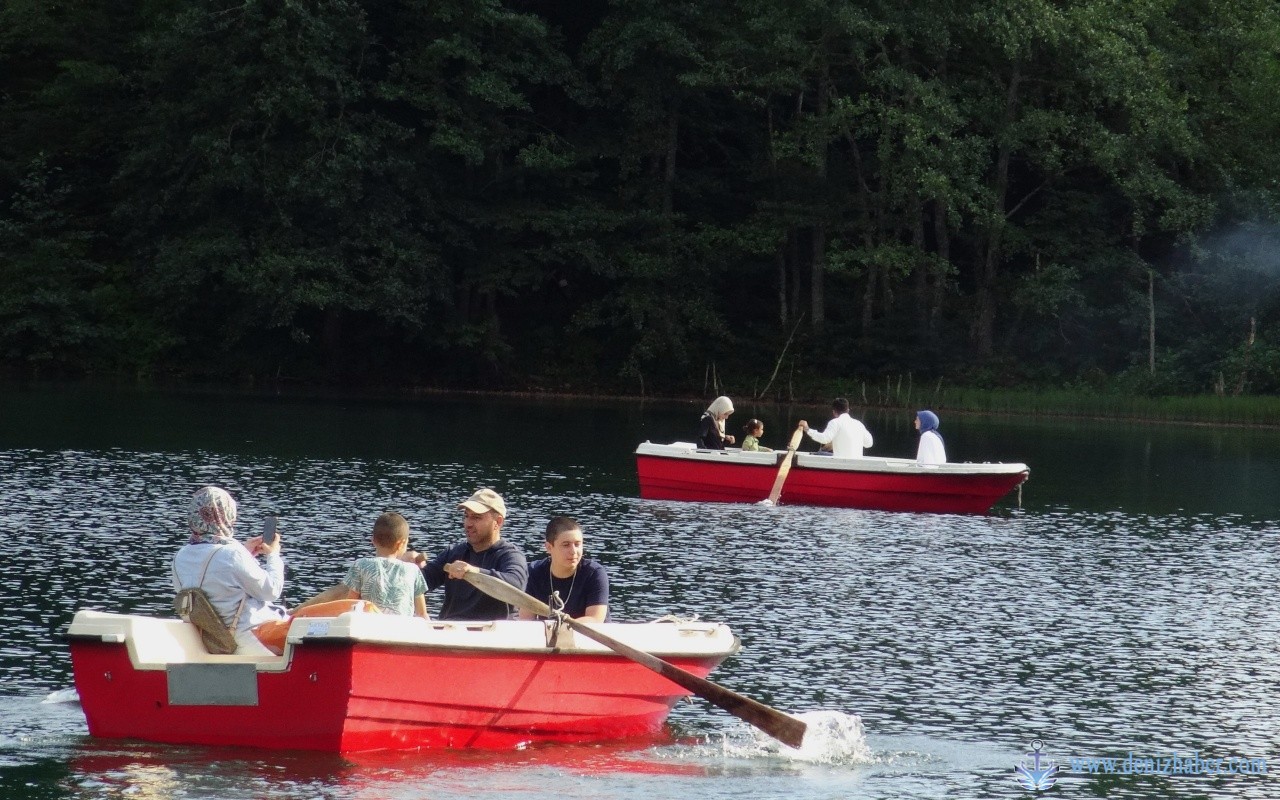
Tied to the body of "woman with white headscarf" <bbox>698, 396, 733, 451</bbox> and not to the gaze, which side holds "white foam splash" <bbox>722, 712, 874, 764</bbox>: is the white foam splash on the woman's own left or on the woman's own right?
on the woman's own right

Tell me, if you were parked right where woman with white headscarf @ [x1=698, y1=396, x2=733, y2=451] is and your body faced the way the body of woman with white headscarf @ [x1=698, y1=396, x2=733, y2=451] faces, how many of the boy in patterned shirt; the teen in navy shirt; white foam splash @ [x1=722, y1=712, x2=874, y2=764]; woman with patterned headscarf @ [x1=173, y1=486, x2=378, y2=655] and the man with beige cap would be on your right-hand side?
5

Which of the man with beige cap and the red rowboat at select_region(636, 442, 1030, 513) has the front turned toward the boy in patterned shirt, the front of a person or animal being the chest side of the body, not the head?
the man with beige cap

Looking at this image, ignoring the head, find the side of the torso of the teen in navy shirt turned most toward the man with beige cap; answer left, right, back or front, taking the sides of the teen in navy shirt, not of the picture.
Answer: right

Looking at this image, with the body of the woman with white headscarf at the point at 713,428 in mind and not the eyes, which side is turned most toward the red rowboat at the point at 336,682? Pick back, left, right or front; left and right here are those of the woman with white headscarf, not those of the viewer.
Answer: right

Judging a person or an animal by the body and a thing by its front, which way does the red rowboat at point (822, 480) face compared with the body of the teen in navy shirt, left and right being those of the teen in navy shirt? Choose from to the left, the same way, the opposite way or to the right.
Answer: to the left

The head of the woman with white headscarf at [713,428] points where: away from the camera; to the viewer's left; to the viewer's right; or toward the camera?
to the viewer's right

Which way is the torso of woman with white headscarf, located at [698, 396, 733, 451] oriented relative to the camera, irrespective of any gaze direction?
to the viewer's right

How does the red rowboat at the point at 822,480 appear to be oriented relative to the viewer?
to the viewer's right

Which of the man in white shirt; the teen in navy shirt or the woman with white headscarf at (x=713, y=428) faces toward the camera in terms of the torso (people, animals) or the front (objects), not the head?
the teen in navy shirt
